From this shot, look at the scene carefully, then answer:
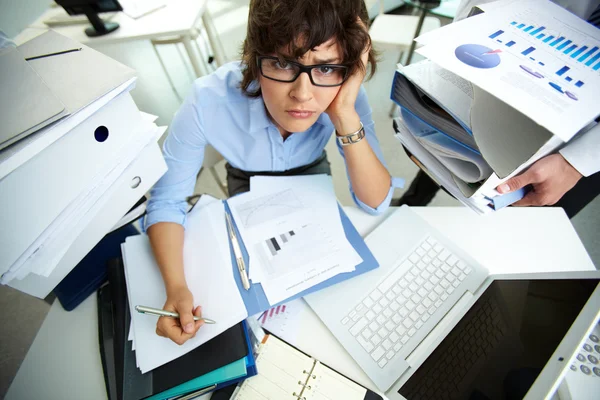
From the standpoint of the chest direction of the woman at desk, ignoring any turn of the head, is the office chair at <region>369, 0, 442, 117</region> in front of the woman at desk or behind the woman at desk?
behind

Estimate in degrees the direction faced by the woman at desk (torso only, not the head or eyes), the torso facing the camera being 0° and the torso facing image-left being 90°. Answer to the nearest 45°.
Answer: approximately 0°

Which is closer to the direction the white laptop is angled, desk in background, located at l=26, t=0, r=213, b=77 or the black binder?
the desk in background

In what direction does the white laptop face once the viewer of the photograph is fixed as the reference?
facing away from the viewer and to the left of the viewer

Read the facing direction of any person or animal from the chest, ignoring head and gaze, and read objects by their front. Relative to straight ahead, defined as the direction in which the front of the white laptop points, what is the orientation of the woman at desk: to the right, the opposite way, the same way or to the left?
the opposite way

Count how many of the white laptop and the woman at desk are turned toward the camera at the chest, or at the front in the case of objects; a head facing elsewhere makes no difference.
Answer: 1

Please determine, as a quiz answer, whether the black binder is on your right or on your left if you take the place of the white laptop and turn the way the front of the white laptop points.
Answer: on your left
